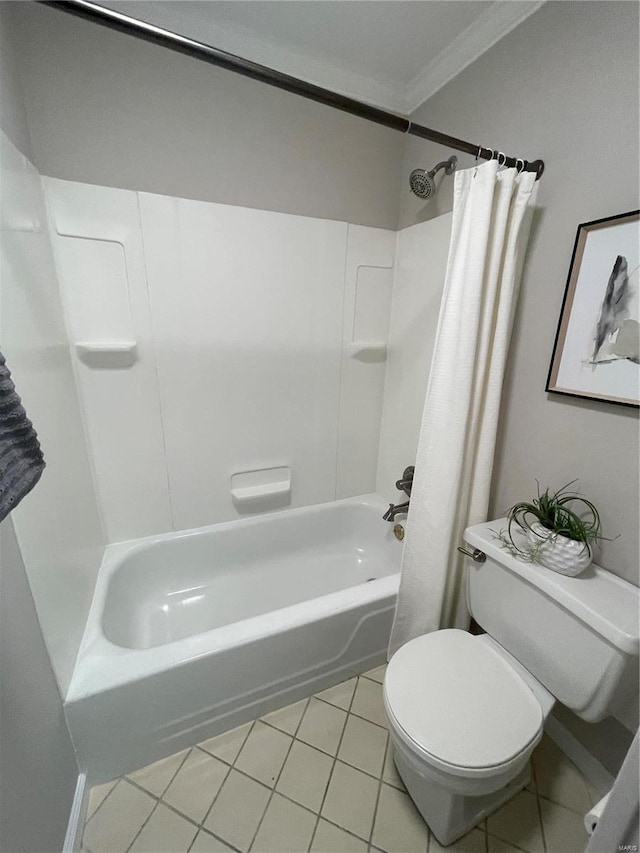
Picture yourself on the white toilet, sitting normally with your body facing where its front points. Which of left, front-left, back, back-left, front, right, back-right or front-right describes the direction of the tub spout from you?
right

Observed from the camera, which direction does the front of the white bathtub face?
facing the viewer and to the right of the viewer

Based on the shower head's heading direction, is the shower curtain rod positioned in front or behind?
in front

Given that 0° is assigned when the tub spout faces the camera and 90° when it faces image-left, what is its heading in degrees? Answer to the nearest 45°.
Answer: approximately 45°

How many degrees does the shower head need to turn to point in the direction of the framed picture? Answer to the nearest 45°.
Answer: approximately 90° to its left

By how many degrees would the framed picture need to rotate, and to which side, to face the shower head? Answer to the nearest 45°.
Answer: approximately 45° to its right

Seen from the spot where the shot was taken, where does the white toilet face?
facing the viewer and to the left of the viewer
